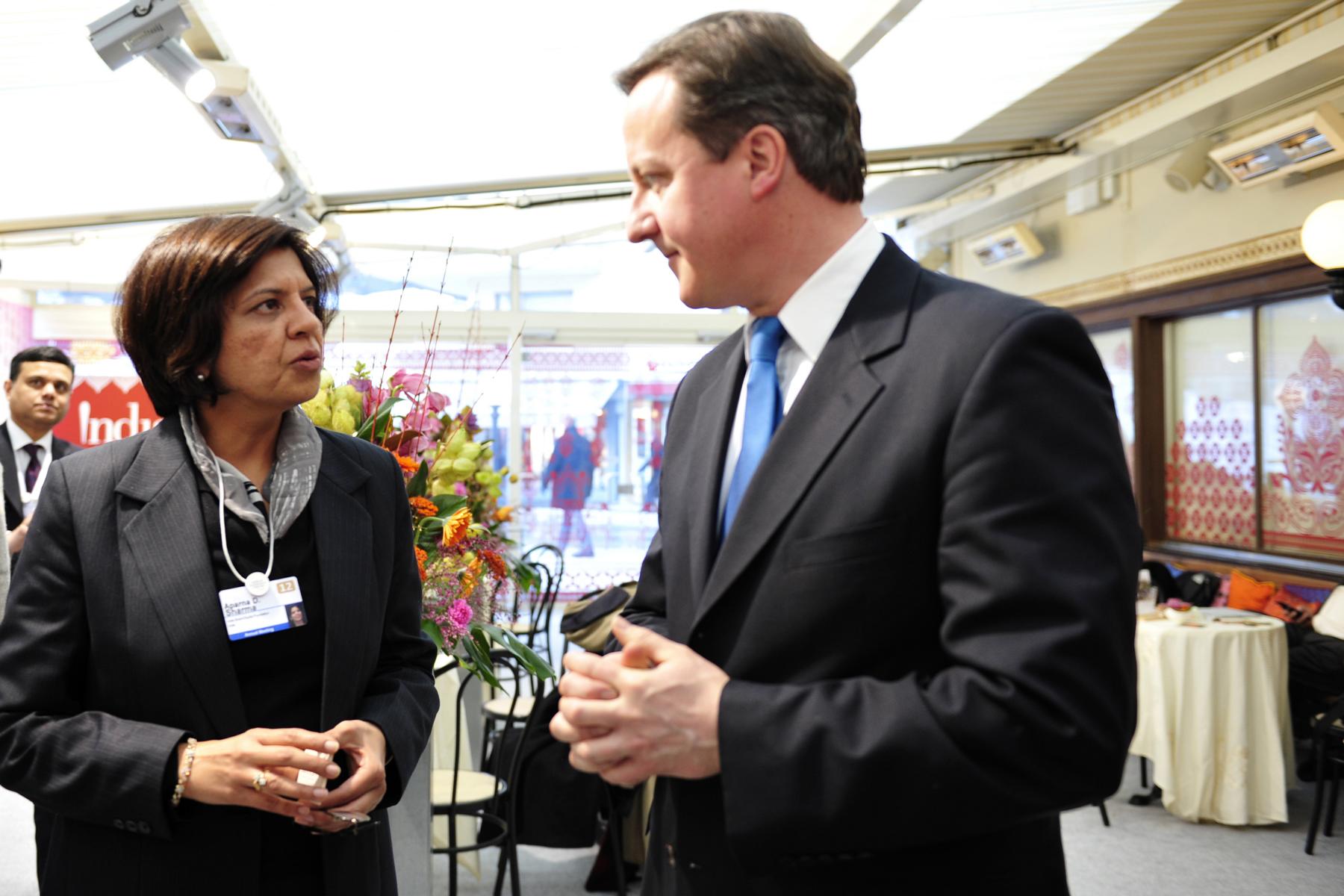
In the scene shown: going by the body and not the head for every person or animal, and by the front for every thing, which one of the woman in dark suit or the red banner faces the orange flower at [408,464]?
the red banner

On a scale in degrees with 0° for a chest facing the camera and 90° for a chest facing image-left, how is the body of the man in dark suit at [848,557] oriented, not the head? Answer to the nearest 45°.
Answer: approximately 45°

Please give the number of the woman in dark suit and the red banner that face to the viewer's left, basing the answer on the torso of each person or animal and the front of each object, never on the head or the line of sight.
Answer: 0

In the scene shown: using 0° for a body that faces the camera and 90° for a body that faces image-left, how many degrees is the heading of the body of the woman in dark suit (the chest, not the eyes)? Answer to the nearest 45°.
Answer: approximately 315°

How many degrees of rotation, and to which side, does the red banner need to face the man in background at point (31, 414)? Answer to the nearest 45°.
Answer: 0° — it already faces them

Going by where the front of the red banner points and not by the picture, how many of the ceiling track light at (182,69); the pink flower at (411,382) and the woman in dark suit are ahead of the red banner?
3

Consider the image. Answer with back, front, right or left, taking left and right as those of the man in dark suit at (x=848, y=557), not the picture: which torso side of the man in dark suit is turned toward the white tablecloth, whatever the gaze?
back

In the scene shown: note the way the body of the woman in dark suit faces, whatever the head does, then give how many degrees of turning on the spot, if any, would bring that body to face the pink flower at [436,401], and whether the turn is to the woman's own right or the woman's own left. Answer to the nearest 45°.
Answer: approximately 90° to the woman's own left

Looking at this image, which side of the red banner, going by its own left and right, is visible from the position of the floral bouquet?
front

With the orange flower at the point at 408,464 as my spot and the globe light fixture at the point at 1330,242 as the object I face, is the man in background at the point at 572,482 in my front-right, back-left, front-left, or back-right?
front-left

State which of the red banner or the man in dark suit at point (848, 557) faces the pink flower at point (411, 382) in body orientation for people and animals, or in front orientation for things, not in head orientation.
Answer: the red banner

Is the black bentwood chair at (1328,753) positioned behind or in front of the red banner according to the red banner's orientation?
in front

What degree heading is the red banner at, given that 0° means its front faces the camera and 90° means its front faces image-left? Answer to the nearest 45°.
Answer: approximately 0°

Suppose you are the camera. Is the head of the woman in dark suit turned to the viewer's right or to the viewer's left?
to the viewer's right
